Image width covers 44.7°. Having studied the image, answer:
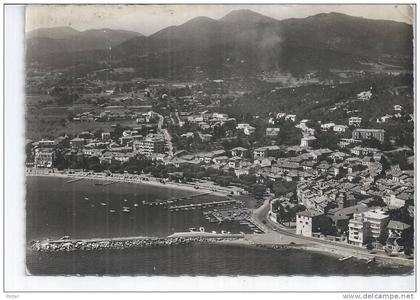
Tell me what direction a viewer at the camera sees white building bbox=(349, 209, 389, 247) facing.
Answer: facing the viewer and to the left of the viewer

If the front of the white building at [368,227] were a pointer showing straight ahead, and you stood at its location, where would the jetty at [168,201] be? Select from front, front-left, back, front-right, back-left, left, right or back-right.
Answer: front-right

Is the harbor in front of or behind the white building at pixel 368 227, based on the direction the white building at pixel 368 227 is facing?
in front

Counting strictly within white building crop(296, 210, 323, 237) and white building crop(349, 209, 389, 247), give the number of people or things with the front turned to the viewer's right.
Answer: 0
